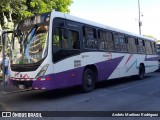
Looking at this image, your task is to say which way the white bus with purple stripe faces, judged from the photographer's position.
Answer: facing the viewer and to the left of the viewer

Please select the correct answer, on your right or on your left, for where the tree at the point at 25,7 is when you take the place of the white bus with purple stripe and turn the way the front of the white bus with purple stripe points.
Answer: on your right
